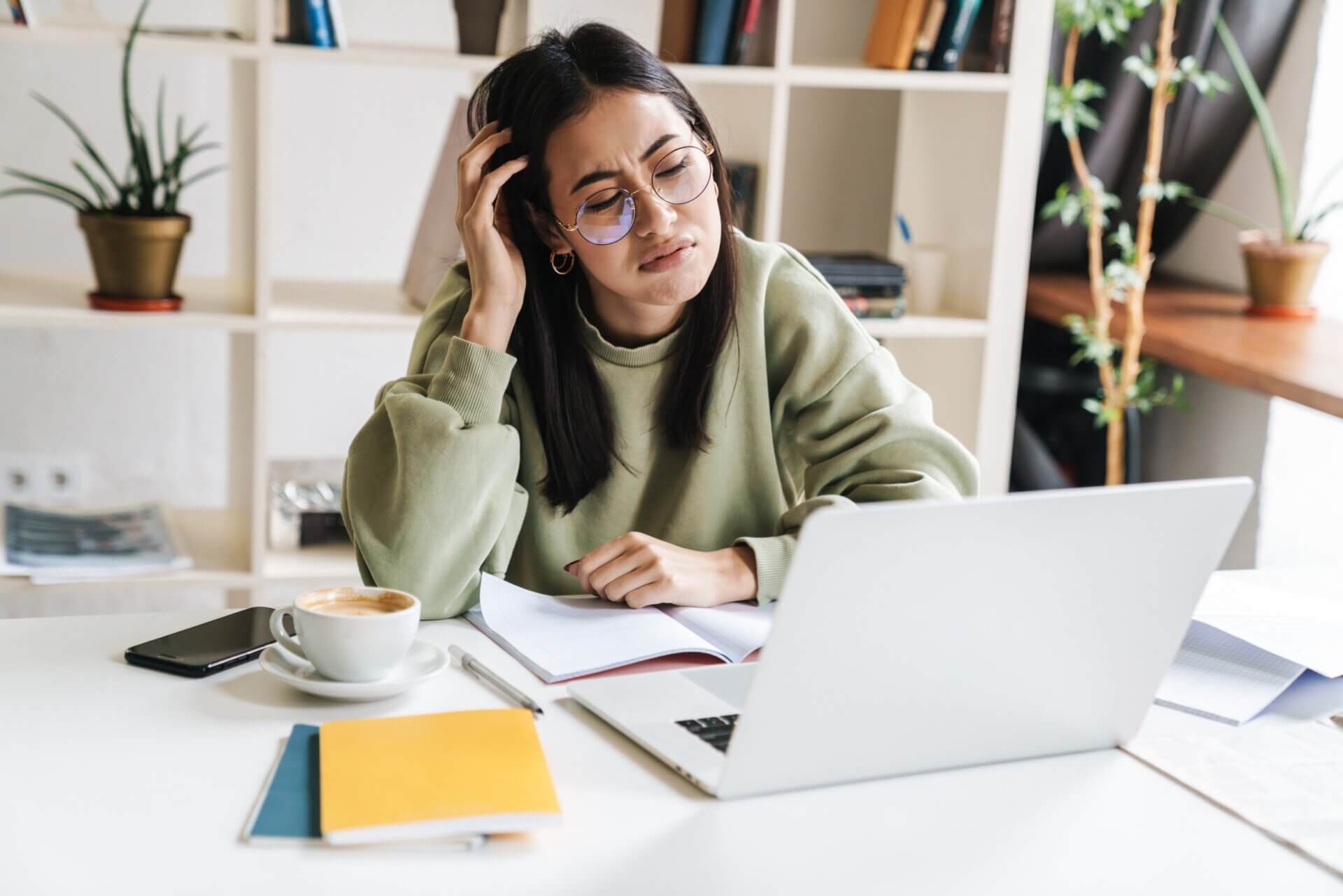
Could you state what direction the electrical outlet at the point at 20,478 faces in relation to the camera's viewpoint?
facing the viewer

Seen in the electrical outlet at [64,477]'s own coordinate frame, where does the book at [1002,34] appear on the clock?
The book is roughly at 10 o'clock from the electrical outlet.

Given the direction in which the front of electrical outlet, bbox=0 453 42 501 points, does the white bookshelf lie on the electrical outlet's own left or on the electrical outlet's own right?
on the electrical outlet's own left

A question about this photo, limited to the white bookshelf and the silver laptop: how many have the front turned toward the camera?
1

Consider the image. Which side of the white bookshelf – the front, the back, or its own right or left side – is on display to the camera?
front

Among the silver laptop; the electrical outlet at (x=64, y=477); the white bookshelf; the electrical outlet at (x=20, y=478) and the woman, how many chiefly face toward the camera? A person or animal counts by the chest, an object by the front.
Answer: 4

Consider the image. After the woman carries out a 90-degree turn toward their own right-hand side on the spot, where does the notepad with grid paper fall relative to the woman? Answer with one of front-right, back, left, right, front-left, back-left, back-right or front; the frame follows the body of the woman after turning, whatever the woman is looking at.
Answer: back-left

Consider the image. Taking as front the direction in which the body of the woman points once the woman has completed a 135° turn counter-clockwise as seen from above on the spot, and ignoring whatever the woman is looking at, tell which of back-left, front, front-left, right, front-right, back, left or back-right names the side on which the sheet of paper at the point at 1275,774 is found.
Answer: right

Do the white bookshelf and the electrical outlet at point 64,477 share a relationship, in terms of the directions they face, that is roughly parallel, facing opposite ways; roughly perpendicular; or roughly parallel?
roughly parallel

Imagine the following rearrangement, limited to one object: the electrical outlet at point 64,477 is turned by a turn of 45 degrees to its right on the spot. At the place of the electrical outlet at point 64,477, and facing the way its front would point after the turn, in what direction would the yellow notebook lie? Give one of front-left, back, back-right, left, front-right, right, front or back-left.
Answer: front-left

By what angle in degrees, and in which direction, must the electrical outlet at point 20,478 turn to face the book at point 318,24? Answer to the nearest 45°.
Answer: approximately 45° to its left

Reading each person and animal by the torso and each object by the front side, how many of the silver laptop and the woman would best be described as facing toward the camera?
1

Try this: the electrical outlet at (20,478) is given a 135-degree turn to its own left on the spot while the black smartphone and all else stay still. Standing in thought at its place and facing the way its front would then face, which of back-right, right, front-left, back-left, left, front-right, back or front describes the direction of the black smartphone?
back-right

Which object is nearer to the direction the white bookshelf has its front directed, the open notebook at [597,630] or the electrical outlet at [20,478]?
the open notebook

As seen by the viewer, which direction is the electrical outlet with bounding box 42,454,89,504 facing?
toward the camera

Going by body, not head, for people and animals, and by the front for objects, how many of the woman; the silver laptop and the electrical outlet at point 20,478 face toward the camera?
2

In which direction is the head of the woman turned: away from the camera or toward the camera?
toward the camera

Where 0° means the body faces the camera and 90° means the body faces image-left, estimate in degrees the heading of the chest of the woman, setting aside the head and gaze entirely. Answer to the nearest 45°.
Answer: approximately 0°

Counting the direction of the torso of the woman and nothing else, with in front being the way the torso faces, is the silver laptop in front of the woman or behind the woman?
in front

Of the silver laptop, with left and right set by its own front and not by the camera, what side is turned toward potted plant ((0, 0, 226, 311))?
front
